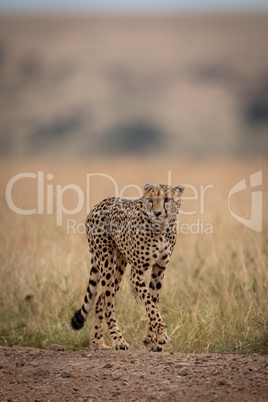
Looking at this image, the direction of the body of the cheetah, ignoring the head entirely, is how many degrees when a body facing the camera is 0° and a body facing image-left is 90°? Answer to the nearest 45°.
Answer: approximately 315°
